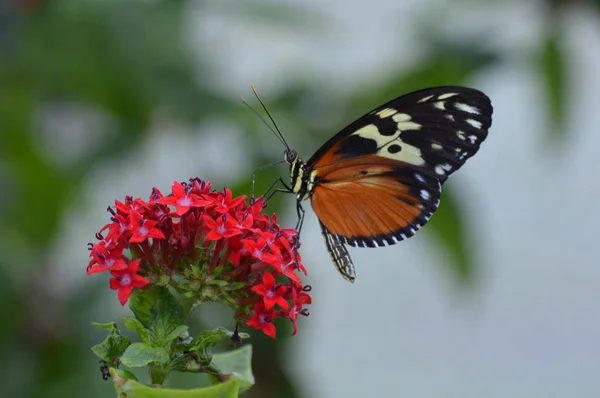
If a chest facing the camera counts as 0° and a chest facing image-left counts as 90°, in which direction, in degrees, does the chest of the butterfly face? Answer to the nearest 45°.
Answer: approximately 90°
